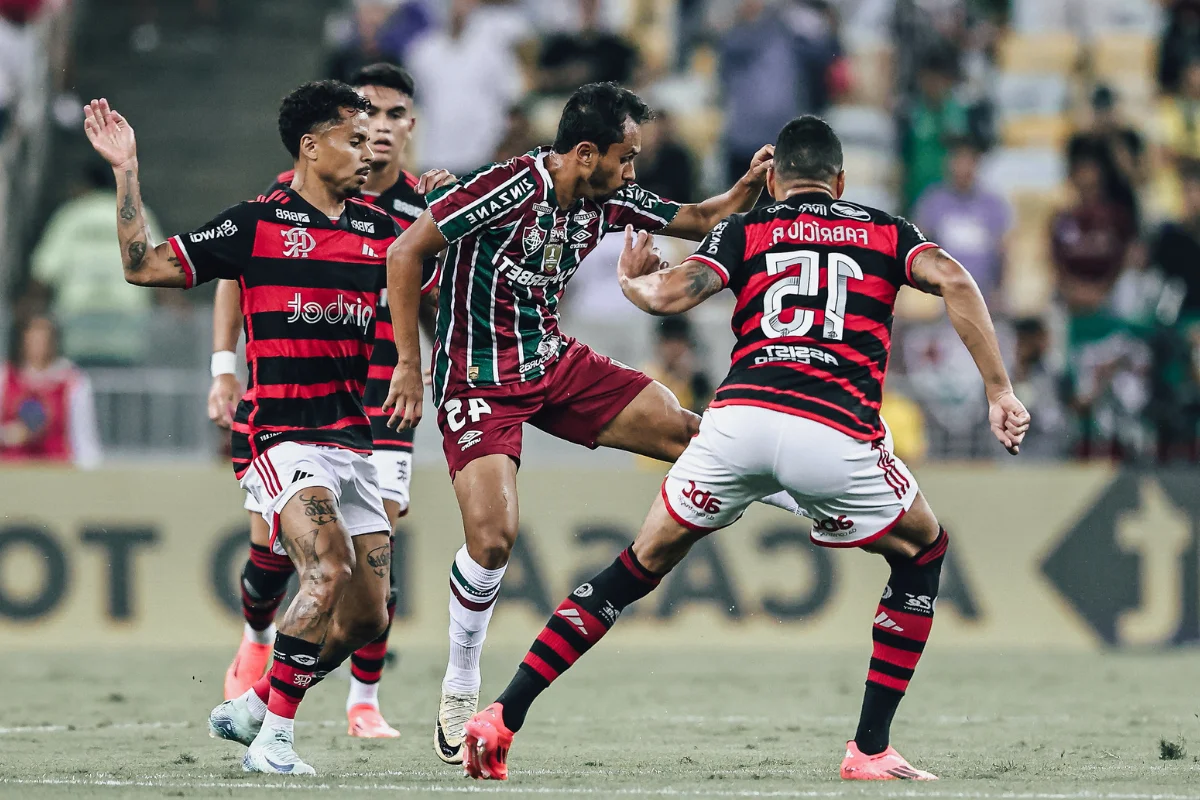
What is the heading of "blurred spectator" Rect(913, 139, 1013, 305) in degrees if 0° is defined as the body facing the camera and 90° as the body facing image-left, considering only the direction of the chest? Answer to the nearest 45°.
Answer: approximately 0°

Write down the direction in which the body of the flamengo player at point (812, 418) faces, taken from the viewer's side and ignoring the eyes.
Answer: away from the camera

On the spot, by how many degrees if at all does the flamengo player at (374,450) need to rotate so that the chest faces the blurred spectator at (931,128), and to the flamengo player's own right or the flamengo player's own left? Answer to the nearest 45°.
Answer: approximately 135° to the flamengo player's own left

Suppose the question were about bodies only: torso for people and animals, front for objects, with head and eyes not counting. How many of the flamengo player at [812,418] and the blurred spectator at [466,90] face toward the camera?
1

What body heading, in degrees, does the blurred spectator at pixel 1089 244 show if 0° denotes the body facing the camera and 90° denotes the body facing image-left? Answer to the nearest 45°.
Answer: approximately 0°

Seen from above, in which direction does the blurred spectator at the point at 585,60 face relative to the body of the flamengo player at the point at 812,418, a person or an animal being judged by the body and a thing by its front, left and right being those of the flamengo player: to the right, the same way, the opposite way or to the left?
the opposite way

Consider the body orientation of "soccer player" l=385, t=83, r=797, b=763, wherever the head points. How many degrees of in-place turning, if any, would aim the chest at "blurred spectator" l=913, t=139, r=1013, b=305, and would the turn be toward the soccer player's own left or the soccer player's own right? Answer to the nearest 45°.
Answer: approximately 90° to the soccer player's own left

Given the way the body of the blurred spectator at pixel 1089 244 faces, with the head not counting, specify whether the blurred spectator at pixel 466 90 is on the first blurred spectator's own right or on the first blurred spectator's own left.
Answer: on the first blurred spectator's own right

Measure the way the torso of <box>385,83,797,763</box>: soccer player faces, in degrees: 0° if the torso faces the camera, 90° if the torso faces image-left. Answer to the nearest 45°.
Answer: approximately 315°

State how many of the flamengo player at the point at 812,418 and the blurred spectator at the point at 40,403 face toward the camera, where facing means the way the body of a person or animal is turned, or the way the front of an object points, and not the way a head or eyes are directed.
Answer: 1

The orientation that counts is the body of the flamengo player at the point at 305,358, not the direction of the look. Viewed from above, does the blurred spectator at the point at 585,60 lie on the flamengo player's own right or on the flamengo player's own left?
on the flamengo player's own left

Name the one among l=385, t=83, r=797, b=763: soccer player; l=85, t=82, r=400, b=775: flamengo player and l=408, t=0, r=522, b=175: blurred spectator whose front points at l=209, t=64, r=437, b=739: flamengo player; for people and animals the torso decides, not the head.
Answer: the blurred spectator
